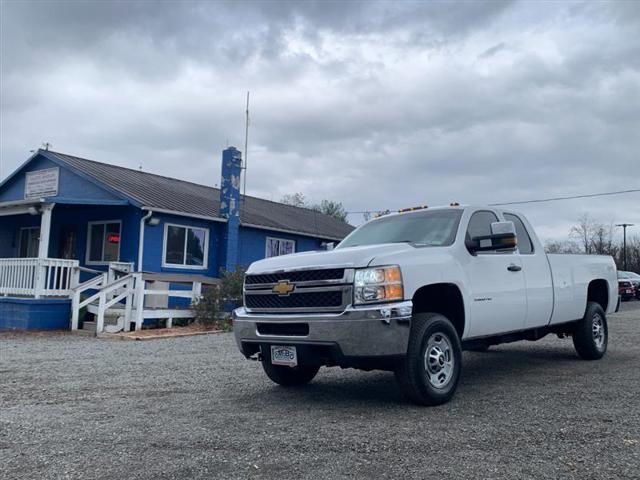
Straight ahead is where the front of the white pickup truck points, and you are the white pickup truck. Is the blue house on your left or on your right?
on your right

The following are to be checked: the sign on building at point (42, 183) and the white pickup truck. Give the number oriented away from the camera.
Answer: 0

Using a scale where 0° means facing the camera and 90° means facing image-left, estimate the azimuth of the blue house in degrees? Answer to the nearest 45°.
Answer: approximately 45°

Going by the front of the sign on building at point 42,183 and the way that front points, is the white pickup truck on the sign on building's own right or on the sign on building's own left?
on the sign on building's own left

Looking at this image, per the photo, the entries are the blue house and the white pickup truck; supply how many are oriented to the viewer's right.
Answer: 0

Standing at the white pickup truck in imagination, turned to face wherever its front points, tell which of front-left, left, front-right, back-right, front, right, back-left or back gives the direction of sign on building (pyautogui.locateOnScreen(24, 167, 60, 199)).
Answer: right

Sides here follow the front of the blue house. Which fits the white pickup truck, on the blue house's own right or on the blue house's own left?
on the blue house's own left
